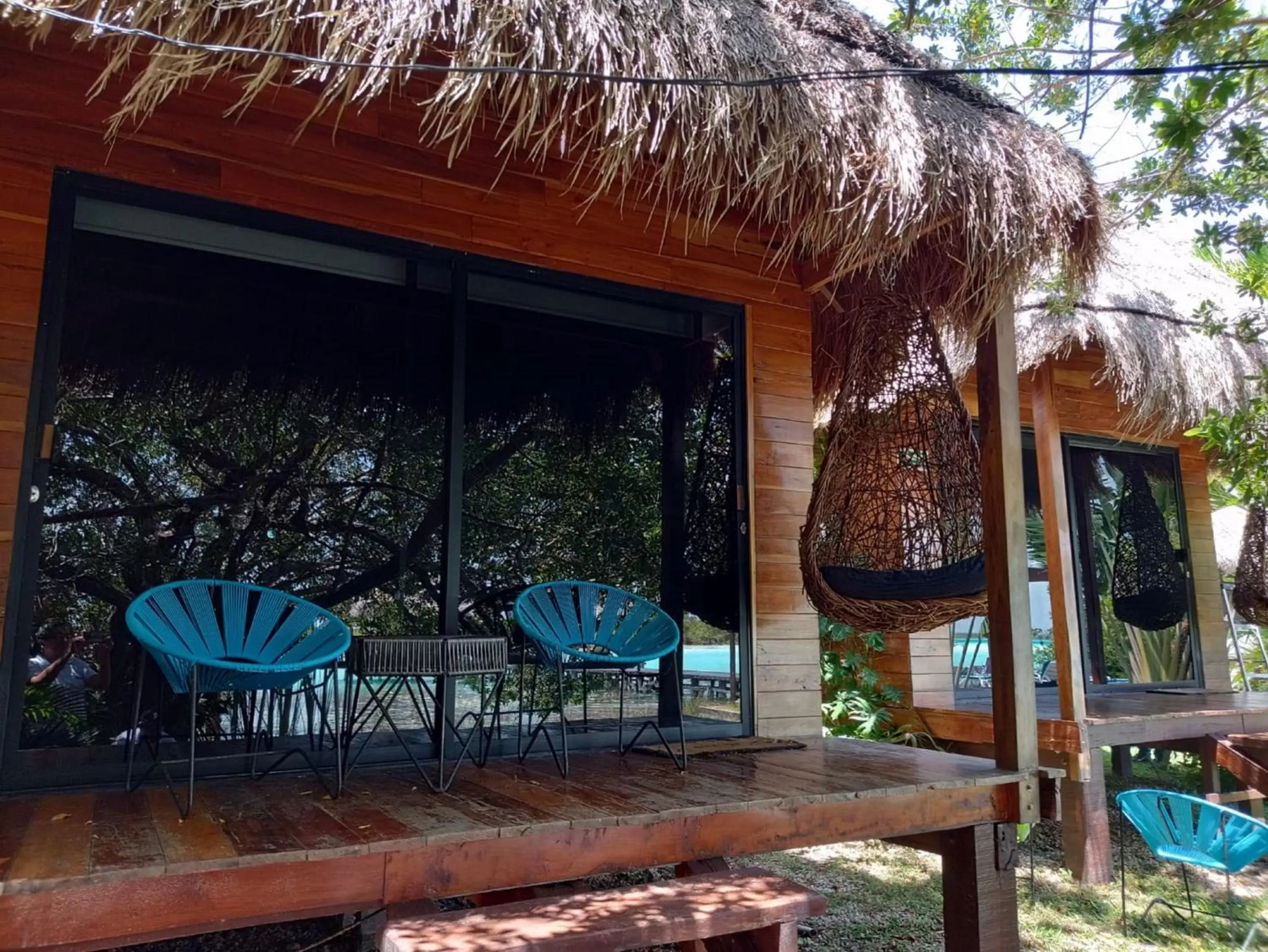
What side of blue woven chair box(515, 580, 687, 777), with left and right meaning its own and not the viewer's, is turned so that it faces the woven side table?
right

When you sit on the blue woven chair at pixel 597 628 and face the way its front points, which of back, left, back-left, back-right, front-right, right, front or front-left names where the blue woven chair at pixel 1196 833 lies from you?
front-left

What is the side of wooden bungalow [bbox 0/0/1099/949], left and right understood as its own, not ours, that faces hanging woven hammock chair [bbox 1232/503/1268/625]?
left

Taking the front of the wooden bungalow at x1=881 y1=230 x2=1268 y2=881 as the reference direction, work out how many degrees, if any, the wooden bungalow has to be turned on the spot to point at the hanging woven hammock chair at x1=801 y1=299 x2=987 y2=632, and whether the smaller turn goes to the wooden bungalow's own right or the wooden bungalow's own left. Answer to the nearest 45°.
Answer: approximately 45° to the wooden bungalow's own right

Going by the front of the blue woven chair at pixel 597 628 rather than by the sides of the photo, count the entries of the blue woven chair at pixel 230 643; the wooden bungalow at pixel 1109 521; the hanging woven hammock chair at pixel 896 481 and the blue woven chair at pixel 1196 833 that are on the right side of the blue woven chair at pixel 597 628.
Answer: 1

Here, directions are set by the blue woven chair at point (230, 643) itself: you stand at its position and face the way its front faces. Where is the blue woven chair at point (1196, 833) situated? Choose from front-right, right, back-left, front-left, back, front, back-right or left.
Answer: front-left

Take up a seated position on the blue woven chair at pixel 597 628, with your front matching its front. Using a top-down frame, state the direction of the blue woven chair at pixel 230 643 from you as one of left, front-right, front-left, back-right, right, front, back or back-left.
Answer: right

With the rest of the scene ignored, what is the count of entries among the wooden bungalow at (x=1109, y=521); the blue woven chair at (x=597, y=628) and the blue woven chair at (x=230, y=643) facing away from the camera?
0

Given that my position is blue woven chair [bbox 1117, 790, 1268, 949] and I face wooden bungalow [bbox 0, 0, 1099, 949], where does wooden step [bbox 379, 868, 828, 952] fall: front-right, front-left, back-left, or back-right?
front-left

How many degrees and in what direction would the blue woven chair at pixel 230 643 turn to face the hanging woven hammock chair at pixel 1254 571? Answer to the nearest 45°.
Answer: approximately 45° to its left

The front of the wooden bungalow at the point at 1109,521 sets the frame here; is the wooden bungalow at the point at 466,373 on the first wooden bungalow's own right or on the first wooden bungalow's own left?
on the first wooden bungalow's own right

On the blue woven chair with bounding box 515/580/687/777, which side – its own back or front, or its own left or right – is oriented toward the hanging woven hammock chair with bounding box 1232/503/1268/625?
left

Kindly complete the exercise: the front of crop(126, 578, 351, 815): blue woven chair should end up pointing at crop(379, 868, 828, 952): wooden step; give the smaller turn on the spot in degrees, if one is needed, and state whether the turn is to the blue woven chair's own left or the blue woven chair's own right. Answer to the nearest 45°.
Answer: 0° — it already faces it

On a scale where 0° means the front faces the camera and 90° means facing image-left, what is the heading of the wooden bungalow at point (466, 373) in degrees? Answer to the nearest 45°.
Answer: approximately 315°

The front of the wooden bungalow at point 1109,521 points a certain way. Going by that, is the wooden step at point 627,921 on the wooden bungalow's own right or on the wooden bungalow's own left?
on the wooden bungalow's own right

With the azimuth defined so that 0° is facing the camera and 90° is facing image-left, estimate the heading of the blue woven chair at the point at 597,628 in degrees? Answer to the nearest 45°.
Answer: approximately 315°

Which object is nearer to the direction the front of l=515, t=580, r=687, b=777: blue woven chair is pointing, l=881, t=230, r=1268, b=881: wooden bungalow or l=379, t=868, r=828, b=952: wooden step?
the wooden step
